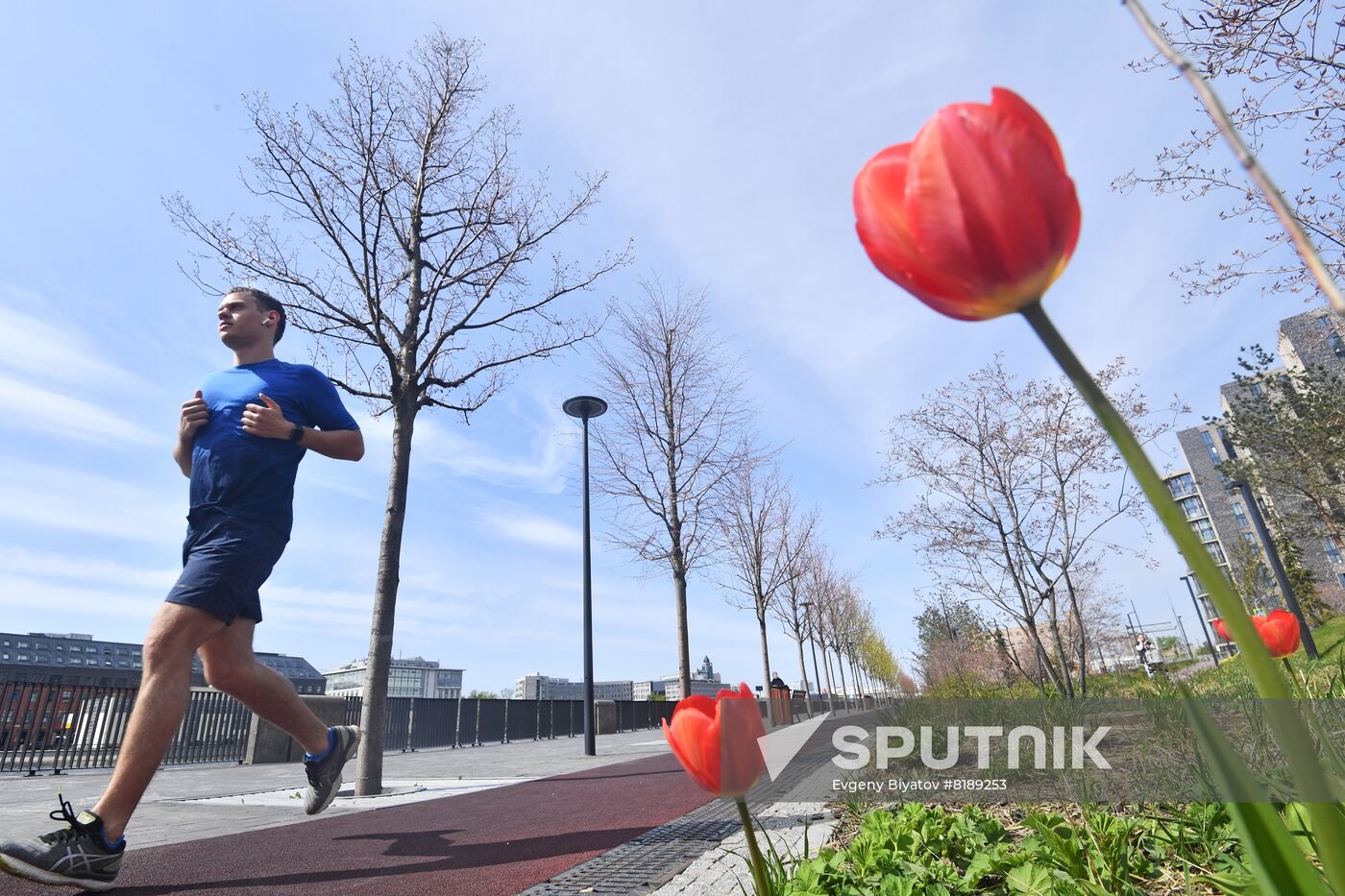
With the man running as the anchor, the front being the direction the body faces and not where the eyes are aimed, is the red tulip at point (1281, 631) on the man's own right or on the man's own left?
on the man's own left

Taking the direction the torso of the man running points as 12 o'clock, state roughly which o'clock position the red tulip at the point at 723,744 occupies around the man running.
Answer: The red tulip is roughly at 10 o'clock from the man running.

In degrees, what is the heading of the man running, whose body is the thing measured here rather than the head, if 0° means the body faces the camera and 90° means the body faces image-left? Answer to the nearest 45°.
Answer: approximately 45°

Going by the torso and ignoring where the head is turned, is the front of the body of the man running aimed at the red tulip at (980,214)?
no

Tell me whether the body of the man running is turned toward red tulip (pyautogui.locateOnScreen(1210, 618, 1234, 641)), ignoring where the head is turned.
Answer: no

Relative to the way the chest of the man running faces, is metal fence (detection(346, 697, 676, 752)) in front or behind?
behind

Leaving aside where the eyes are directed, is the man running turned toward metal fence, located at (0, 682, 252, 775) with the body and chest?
no

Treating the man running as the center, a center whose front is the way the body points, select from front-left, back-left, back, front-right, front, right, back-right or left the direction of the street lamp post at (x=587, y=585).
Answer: back

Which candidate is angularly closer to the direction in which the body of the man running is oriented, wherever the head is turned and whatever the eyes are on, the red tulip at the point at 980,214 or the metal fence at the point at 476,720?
the red tulip
